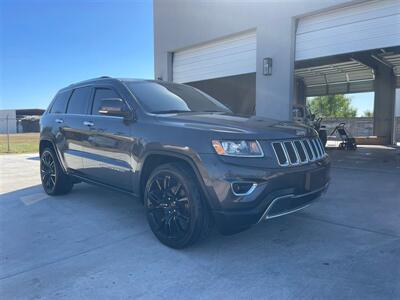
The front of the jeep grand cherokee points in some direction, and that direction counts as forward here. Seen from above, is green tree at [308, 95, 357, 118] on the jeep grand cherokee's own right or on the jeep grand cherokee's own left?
on the jeep grand cherokee's own left

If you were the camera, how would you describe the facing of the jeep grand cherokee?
facing the viewer and to the right of the viewer
